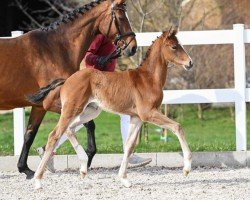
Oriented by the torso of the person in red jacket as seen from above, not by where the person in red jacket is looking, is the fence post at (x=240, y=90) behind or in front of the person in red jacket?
in front

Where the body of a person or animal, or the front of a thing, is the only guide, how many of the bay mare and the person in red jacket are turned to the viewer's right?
2

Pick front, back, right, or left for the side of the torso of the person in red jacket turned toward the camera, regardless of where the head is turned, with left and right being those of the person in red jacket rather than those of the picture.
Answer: right

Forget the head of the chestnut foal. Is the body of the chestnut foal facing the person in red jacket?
no

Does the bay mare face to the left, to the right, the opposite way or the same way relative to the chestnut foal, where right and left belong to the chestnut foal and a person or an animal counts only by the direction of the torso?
the same way

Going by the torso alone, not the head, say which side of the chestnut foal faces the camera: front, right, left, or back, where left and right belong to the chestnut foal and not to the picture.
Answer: right

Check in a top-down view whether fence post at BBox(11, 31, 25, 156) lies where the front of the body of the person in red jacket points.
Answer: no

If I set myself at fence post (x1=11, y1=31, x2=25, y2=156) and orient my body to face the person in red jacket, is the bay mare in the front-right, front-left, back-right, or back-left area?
front-right

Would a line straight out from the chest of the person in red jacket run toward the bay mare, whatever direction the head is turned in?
no

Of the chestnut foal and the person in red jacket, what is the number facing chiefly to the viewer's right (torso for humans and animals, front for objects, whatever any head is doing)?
2

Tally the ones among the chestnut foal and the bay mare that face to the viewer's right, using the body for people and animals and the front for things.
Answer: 2

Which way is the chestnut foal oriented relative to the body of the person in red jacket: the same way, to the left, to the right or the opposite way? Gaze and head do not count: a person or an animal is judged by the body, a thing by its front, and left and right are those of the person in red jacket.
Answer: the same way

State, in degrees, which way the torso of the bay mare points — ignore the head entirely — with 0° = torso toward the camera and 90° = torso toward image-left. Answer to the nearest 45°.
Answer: approximately 270°
